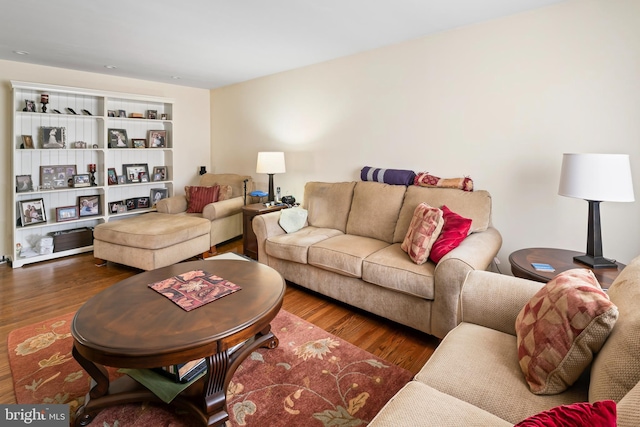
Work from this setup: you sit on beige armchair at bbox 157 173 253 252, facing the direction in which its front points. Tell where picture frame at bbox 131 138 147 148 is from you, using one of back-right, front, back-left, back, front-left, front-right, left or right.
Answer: right

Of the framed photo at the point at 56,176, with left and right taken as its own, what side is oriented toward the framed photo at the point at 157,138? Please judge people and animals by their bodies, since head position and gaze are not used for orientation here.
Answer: left

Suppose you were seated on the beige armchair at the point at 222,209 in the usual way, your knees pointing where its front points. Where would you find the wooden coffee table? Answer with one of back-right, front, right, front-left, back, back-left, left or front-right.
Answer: front-left

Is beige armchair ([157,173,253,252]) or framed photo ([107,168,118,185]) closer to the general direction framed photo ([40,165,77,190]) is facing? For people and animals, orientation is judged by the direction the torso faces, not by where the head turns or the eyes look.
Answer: the beige armchair

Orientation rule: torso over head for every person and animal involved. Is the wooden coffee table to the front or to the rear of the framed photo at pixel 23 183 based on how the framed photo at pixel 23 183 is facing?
to the front

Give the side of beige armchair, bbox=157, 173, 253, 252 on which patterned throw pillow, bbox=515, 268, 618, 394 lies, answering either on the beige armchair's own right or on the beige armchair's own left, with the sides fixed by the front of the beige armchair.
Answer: on the beige armchair's own left

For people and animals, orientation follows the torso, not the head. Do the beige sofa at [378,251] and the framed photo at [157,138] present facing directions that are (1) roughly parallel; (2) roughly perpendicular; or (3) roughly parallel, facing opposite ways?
roughly perpendicular

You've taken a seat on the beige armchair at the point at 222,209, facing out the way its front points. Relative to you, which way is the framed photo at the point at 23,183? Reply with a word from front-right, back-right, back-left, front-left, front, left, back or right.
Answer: front-right

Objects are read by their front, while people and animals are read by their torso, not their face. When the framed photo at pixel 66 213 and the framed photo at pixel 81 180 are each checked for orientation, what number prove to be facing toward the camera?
2

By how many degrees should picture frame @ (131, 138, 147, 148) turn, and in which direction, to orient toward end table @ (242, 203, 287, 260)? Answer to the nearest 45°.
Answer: approximately 45° to its left

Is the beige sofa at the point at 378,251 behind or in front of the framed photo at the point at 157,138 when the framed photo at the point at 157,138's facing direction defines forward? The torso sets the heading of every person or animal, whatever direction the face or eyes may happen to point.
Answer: in front
